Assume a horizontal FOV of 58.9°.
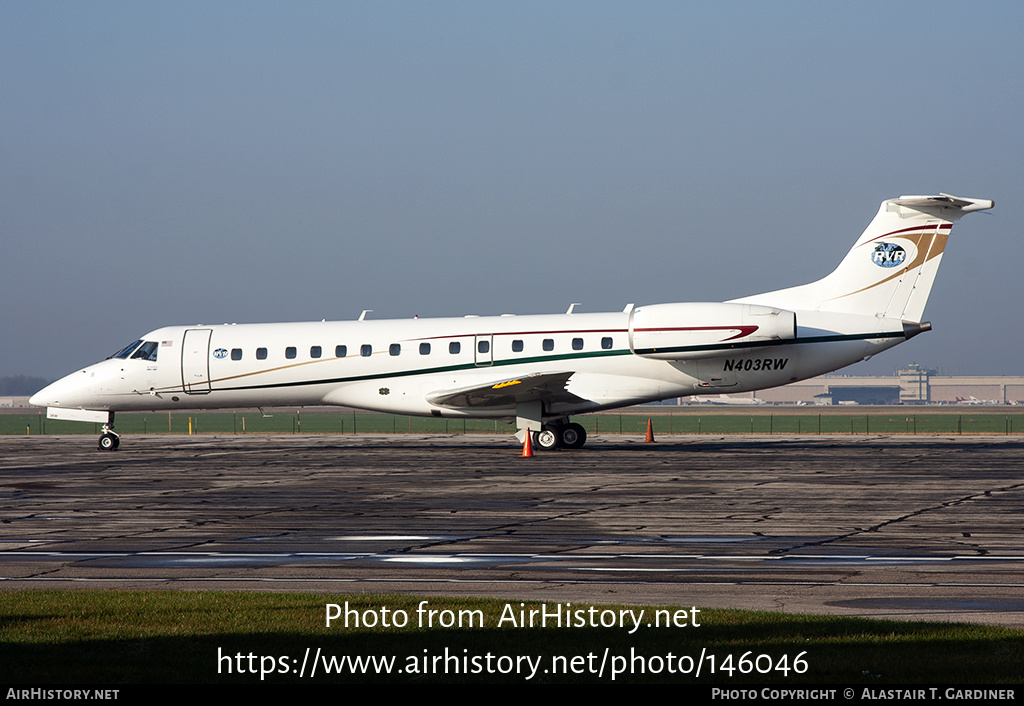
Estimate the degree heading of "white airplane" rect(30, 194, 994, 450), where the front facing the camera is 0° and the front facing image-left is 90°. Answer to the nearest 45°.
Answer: approximately 90°
